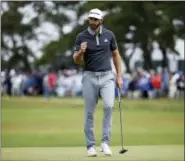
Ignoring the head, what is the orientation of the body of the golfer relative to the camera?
toward the camera
